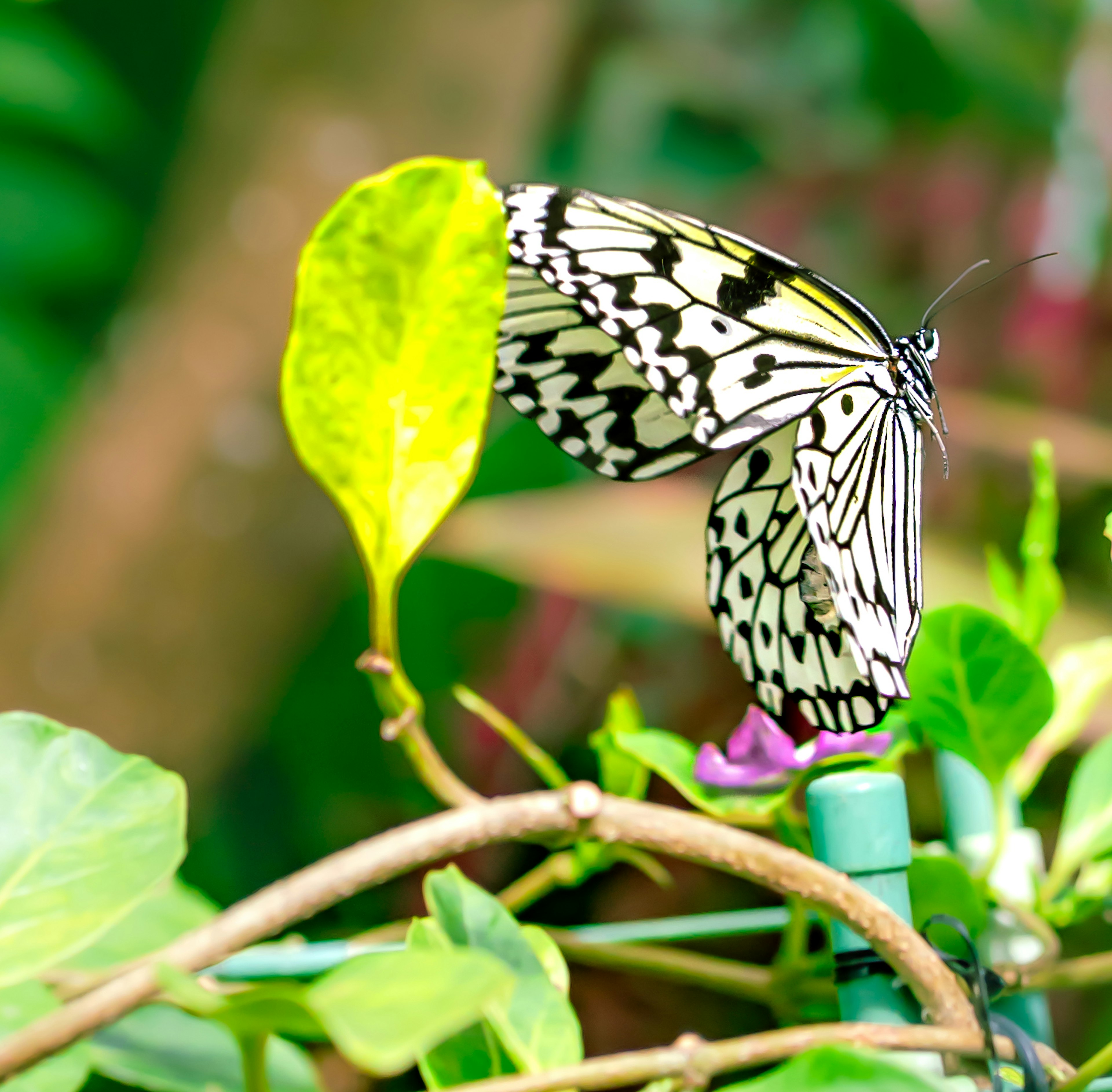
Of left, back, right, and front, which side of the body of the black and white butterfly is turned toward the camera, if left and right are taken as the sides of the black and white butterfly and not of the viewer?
right
